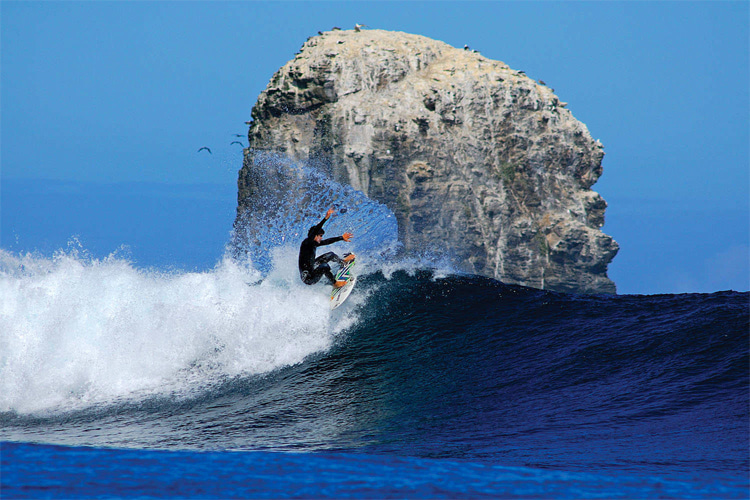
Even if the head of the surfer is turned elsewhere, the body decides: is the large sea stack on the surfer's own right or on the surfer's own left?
on the surfer's own left

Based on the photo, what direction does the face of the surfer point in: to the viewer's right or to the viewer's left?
to the viewer's right
